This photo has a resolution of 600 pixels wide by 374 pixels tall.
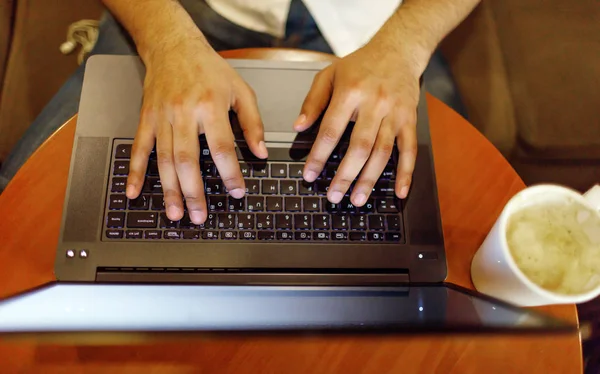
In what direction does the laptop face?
away from the camera
